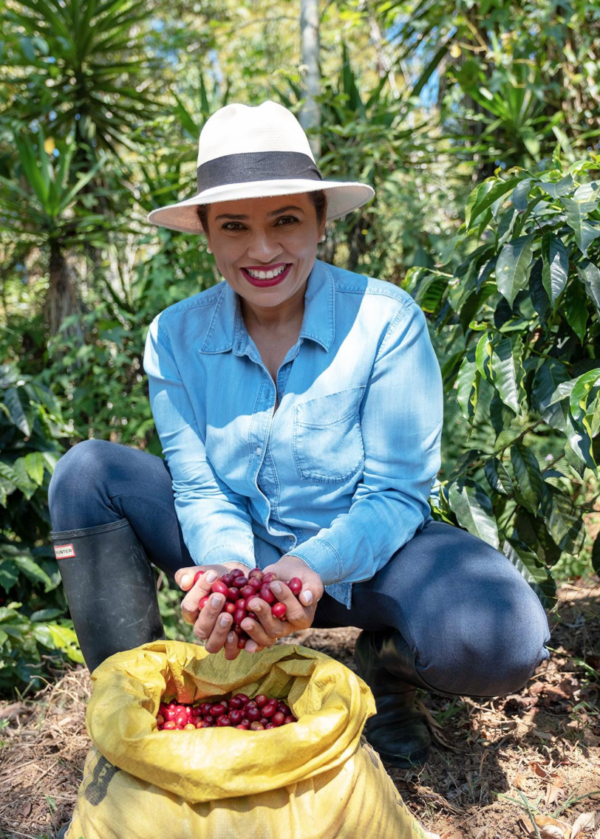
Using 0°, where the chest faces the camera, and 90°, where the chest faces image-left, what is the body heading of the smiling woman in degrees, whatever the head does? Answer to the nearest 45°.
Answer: approximately 0°

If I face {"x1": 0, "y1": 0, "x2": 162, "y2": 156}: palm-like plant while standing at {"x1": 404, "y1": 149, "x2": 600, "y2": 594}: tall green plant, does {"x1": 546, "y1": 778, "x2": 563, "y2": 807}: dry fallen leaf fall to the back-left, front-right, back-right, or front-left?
back-left

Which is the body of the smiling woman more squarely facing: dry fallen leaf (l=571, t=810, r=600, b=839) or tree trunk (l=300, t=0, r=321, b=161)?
the dry fallen leaf

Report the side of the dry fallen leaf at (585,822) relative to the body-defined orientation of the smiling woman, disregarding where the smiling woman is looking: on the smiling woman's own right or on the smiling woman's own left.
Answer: on the smiling woman's own left

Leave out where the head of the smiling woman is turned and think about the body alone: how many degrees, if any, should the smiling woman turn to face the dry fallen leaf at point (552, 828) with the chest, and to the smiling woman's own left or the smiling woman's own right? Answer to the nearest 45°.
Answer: approximately 45° to the smiling woman's own left

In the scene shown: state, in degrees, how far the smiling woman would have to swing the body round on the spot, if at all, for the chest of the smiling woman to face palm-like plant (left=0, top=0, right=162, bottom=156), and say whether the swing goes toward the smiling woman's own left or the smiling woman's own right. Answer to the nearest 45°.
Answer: approximately 180°

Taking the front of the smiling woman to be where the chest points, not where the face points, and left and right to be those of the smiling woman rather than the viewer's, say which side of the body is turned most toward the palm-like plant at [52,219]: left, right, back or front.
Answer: back

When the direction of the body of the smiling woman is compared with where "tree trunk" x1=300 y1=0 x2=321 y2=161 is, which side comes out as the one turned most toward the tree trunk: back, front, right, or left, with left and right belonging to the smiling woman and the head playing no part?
back
